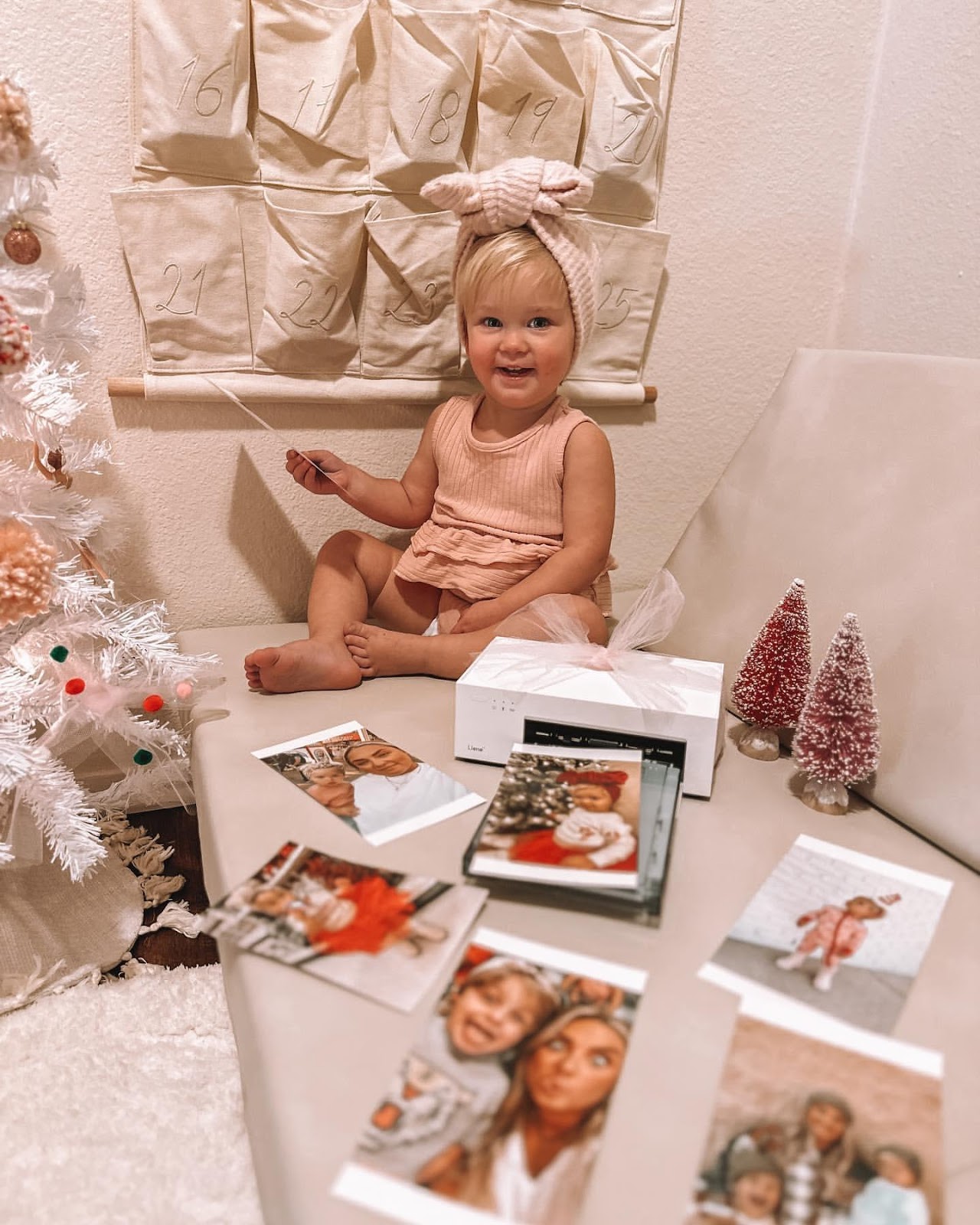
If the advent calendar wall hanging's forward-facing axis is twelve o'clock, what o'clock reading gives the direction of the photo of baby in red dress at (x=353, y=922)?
The photo of baby in red dress is roughly at 12 o'clock from the advent calendar wall hanging.

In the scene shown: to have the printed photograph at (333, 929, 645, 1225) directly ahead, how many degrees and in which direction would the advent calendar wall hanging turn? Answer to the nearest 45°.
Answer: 0° — it already faces it

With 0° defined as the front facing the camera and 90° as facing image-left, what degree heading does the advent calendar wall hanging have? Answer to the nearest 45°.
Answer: approximately 0°

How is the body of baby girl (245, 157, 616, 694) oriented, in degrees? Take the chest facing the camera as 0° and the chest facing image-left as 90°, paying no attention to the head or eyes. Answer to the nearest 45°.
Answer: approximately 45°
